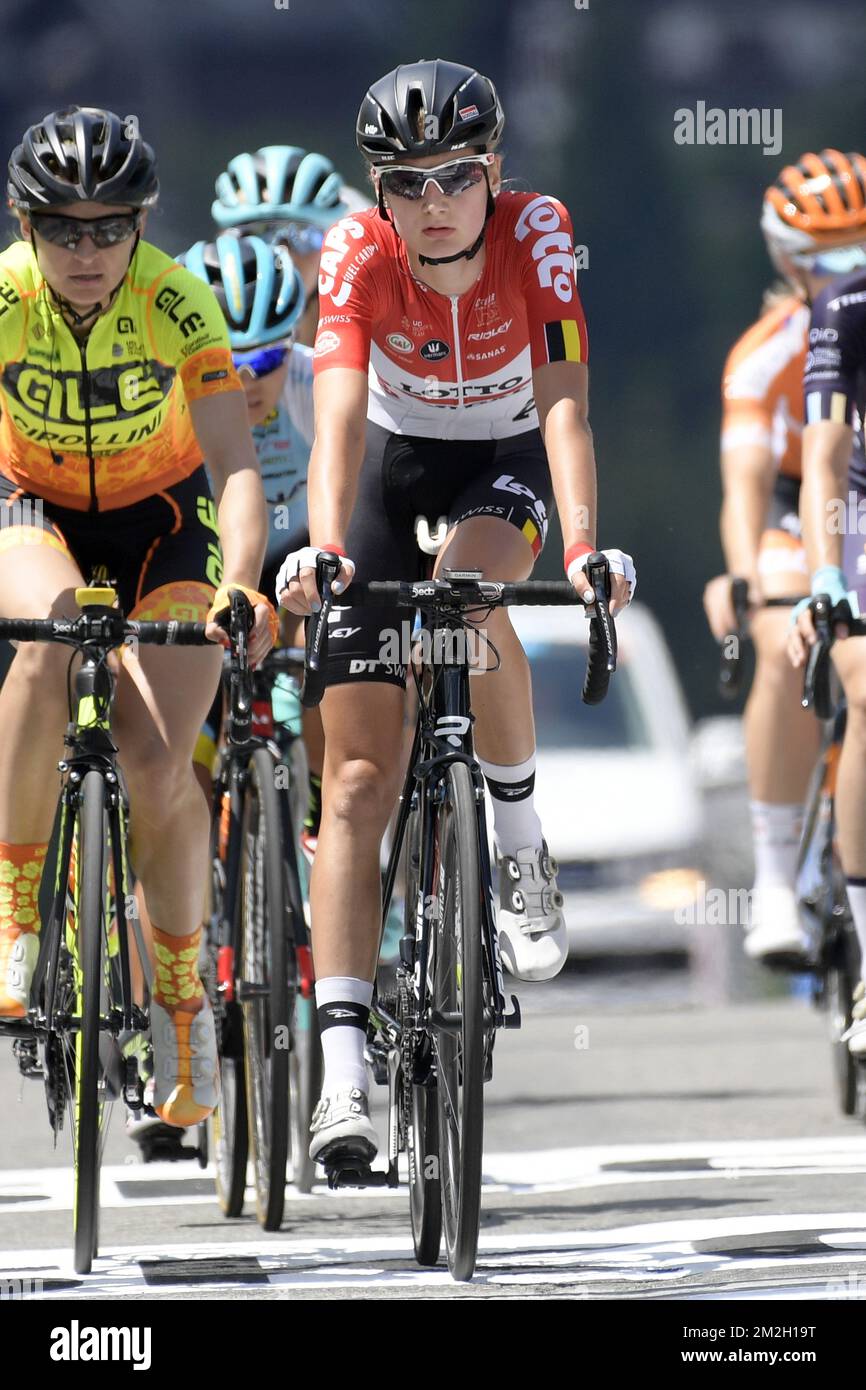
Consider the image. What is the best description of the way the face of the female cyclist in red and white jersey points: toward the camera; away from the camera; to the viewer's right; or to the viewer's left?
toward the camera

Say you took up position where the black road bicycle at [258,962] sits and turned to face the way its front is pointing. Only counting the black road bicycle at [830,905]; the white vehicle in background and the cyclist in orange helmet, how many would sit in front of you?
0

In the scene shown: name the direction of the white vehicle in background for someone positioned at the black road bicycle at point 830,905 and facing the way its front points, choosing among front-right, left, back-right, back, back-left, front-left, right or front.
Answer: back

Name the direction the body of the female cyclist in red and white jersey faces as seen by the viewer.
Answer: toward the camera

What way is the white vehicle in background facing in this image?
toward the camera

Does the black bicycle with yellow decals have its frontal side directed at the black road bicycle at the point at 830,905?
no

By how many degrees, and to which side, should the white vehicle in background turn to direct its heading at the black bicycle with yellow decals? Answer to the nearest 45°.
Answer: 0° — it already faces it

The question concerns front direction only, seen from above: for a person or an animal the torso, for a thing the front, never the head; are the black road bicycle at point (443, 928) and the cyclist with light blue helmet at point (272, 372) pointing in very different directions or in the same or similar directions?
same or similar directions

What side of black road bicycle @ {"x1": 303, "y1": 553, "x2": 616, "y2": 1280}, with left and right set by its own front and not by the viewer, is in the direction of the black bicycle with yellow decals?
right

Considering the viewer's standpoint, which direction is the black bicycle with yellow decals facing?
facing the viewer

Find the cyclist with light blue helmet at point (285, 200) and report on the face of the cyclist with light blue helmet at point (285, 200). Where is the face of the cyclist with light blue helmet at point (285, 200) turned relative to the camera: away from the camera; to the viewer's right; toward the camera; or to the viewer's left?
toward the camera

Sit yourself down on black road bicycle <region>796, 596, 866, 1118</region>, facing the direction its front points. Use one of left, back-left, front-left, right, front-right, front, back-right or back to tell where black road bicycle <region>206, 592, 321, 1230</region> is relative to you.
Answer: front-right

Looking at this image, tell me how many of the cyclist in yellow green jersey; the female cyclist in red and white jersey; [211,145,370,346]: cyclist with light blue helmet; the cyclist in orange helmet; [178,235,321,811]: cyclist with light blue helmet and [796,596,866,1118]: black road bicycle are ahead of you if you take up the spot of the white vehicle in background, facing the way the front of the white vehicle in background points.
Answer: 6

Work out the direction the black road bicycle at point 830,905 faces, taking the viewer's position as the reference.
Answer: facing the viewer

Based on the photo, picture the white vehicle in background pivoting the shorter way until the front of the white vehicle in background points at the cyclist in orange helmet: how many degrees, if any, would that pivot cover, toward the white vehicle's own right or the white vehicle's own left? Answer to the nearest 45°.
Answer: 0° — it already faces them

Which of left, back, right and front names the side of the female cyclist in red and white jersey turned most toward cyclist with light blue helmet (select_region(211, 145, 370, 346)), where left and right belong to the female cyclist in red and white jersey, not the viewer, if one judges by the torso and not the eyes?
back

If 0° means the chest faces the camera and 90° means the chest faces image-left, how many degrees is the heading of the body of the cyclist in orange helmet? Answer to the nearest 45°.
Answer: approximately 0°

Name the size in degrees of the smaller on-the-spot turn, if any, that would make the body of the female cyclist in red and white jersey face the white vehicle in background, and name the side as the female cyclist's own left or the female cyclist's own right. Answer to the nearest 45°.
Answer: approximately 180°

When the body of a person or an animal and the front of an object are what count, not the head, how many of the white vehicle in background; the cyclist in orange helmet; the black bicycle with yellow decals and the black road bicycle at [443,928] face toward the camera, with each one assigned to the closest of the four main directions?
4

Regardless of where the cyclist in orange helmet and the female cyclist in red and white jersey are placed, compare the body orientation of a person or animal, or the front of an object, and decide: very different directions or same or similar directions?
same or similar directions

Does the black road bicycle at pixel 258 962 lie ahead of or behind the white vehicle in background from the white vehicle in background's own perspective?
ahead

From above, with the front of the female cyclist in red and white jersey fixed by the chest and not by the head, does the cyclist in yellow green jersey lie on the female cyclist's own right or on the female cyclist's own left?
on the female cyclist's own right

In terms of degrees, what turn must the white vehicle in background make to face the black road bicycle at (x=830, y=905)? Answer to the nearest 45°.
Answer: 0° — it already faces it
